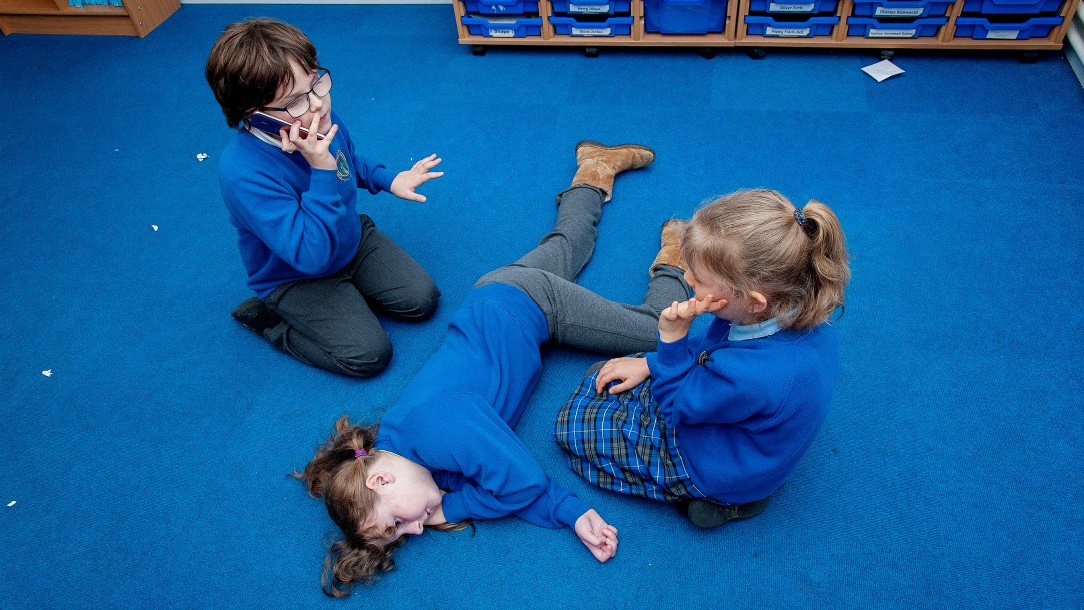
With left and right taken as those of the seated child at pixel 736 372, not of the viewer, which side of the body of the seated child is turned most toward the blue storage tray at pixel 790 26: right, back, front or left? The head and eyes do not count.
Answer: right

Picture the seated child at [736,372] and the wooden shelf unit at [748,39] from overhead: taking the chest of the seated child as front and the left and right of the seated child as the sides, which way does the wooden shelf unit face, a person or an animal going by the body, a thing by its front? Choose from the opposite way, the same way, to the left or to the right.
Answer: to the left

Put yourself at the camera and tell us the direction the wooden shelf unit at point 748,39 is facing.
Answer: facing the viewer

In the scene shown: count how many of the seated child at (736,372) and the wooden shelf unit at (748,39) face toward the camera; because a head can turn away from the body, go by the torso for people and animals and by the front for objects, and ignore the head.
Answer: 1

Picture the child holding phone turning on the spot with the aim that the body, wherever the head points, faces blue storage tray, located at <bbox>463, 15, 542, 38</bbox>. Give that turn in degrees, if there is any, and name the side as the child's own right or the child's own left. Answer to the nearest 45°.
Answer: approximately 90° to the child's own left

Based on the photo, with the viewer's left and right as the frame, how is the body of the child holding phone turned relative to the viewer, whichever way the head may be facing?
facing the viewer and to the right of the viewer

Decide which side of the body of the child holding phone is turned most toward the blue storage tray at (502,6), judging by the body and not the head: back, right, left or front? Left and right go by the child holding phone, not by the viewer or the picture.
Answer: left

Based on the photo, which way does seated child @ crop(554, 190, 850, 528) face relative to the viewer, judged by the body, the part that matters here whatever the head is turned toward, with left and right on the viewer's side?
facing to the left of the viewer

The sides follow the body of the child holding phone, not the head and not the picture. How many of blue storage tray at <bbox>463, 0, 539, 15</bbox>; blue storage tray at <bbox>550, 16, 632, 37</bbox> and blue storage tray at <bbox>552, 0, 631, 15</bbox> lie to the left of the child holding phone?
3

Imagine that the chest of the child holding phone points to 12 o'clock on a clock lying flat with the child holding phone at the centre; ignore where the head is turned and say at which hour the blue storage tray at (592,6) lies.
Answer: The blue storage tray is roughly at 9 o'clock from the child holding phone.

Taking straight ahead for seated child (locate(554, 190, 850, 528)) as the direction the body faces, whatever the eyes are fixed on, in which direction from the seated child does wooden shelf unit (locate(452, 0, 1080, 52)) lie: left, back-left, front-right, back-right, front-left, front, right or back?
right

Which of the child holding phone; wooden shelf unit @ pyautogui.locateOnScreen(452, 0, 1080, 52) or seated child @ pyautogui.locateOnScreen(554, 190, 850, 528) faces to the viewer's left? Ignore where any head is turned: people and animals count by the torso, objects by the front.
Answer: the seated child

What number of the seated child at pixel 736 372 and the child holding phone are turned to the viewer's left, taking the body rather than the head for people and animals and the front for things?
1

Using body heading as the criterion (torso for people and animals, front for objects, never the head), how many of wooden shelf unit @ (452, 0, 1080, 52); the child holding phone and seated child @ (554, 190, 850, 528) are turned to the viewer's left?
1

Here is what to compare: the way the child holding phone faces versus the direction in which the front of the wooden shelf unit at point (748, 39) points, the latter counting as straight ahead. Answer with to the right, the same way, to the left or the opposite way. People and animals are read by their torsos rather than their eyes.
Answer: to the left

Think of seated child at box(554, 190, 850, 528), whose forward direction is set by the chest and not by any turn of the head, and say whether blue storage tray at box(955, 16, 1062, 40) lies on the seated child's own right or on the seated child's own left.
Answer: on the seated child's own right

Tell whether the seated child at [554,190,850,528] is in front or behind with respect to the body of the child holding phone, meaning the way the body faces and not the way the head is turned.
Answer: in front
